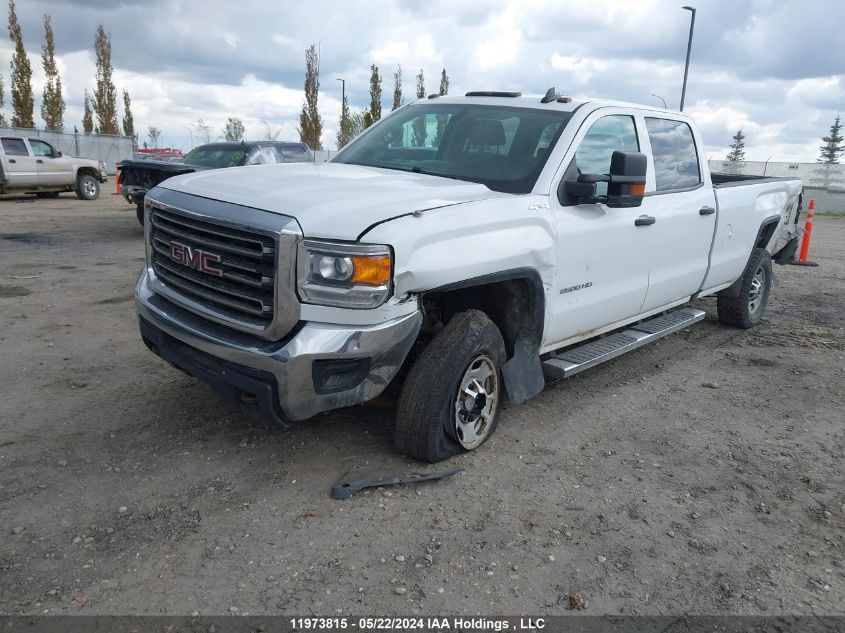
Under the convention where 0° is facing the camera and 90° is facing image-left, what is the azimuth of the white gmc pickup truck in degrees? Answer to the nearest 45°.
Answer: approximately 45°

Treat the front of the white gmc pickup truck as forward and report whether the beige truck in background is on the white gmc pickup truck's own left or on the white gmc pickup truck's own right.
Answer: on the white gmc pickup truck's own right

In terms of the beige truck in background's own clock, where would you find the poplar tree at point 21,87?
The poplar tree is roughly at 9 o'clock from the beige truck in background.

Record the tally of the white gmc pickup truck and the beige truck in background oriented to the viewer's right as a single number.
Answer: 1

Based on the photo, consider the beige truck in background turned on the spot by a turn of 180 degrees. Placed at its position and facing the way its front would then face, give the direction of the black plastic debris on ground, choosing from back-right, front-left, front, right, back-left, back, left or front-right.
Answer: left

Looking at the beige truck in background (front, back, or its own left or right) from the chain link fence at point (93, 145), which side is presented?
left

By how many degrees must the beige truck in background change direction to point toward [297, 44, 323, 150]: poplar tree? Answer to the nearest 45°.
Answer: approximately 45° to its left

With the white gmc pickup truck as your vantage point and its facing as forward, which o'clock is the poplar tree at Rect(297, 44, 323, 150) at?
The poplar tree is roughly at 4 o'clock from the white gmc pickup truck.

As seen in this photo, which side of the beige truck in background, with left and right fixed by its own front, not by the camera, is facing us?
right

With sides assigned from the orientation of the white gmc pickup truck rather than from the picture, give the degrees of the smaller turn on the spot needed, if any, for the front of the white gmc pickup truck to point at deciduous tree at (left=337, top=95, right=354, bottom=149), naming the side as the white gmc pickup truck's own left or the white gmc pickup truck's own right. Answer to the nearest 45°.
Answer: approximately 135° to the white gmc pickup truck's own right

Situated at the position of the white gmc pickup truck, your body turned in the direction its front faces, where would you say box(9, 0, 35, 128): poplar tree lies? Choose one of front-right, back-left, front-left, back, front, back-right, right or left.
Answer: right

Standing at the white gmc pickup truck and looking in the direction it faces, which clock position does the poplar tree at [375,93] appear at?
The poplar tree is roughly at 4 o'clock from the white gmc pickup truck.

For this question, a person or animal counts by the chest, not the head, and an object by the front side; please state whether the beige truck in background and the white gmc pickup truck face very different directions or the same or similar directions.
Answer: very different directions

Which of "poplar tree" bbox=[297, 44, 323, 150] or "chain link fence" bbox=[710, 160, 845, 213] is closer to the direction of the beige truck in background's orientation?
the chain link fence

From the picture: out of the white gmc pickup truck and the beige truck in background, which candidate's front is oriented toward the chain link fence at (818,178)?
the beige truck in background
